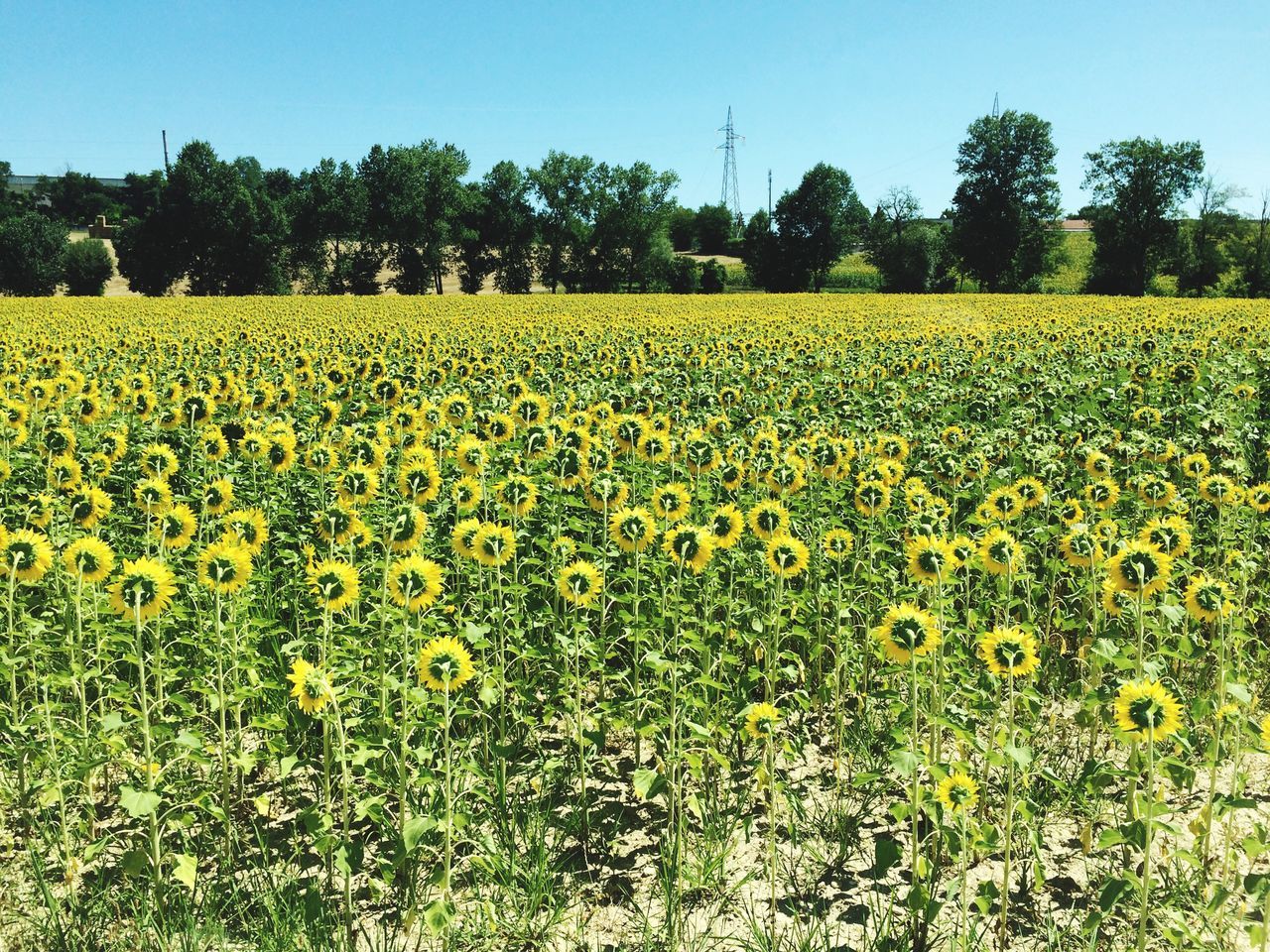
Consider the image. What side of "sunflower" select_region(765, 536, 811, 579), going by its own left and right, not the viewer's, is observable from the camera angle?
back

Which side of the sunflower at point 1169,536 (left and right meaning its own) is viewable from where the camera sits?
back

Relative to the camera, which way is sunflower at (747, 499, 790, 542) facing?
away from the camera

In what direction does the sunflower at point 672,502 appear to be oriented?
away from the camera

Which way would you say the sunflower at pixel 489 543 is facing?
away from the camera

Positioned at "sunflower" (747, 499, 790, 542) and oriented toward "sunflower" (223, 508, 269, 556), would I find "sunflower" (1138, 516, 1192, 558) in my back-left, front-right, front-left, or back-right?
back-left

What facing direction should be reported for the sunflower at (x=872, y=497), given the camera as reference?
facing away from the viewer

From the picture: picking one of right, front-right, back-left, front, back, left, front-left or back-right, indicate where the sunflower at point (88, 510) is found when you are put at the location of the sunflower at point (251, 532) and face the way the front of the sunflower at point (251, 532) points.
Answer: front-left

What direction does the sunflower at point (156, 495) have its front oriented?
away from the camera

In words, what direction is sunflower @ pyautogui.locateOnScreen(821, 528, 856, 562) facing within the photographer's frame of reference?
facing away from the viewer

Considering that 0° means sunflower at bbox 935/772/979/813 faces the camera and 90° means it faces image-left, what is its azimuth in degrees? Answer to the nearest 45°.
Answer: approximately 180°

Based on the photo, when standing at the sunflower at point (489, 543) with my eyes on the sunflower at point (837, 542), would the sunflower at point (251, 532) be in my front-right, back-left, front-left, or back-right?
back-left
